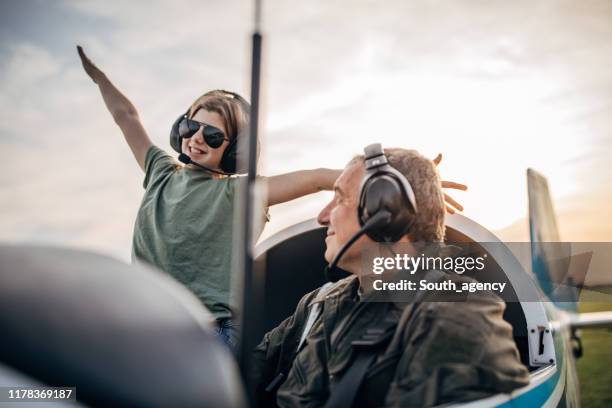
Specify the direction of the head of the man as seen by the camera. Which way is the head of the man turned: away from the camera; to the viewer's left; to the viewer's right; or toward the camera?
to the viewer's left

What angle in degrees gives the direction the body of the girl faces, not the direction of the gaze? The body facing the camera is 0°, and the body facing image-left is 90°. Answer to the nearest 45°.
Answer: approximately 0°
